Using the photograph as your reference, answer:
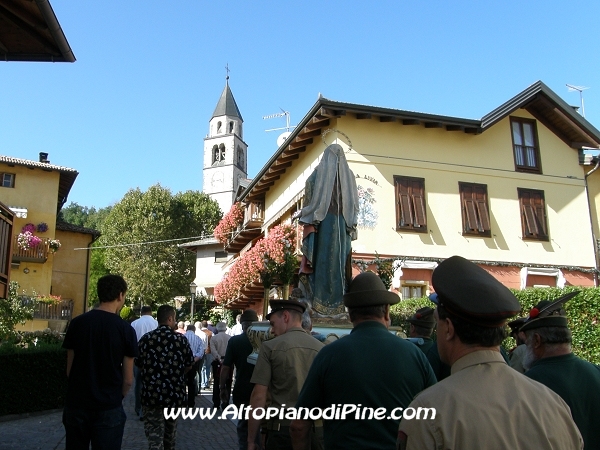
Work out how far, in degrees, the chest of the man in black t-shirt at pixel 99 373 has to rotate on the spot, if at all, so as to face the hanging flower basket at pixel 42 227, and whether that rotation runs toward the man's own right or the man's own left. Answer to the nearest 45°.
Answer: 0° — they already face it

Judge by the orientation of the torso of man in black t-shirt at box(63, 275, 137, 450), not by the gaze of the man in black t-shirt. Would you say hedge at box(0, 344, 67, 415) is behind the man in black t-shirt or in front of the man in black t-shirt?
in front

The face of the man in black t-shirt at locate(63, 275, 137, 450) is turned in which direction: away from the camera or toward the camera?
away from the camera

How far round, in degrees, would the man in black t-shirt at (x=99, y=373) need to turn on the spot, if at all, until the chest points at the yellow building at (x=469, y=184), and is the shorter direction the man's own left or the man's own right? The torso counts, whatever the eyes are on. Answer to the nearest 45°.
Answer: approximately 45° to the man's own right

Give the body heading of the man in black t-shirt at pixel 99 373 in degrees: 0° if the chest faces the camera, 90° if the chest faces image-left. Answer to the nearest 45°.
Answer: approximately 180°

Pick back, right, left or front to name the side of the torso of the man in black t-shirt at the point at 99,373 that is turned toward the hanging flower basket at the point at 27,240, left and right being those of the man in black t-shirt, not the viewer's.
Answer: front

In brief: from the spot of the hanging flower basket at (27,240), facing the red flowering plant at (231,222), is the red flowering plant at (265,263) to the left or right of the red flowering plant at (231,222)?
right

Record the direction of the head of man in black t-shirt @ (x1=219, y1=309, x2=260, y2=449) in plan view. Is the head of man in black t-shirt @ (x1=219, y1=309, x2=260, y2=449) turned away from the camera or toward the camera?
away from the camera

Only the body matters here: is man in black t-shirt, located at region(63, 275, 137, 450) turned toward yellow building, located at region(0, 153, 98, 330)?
yes

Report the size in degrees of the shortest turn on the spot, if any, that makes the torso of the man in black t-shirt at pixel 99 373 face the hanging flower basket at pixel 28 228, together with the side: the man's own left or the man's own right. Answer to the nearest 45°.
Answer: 0° — they already face it
